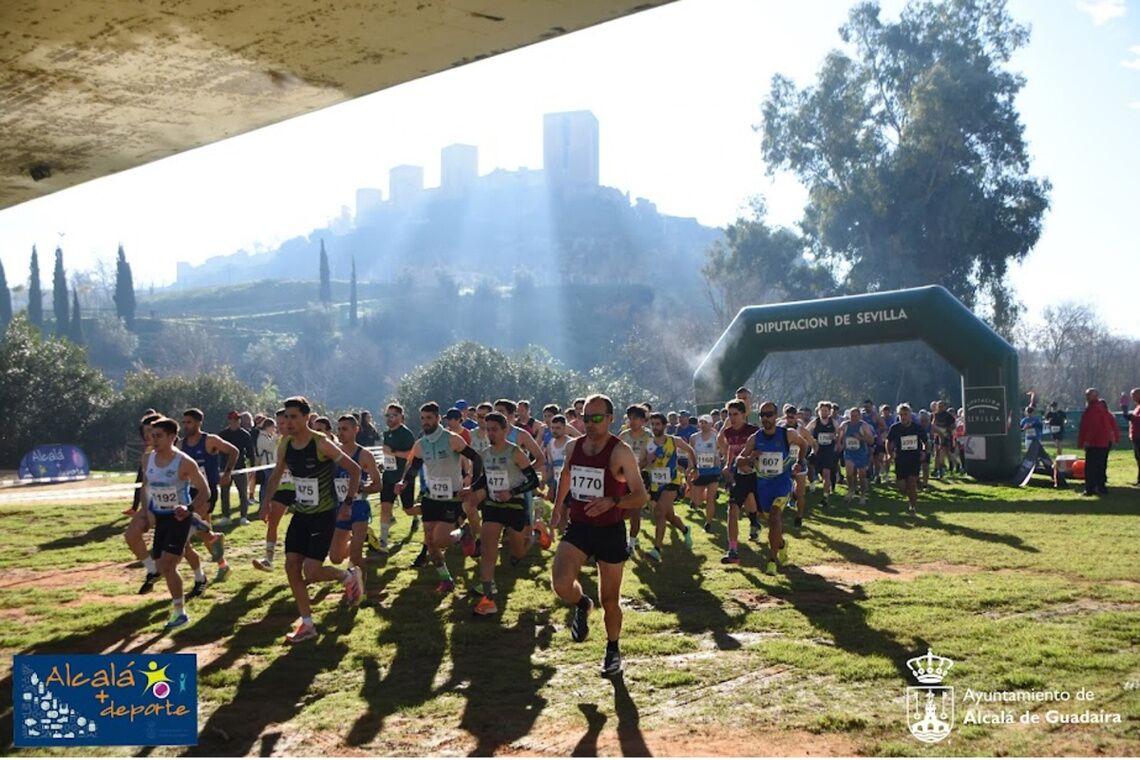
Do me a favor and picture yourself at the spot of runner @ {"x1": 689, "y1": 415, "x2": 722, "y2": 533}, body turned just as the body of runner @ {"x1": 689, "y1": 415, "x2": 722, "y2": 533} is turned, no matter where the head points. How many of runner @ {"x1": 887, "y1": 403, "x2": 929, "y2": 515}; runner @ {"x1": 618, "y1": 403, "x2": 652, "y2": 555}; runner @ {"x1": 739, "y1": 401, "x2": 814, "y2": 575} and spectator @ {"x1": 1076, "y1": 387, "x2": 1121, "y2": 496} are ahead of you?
2

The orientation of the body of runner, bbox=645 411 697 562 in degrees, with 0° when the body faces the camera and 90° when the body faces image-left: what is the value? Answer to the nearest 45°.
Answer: approximately 45°

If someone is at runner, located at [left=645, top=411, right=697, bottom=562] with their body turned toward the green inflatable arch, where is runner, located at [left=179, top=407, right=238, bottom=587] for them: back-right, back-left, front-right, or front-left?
back-left

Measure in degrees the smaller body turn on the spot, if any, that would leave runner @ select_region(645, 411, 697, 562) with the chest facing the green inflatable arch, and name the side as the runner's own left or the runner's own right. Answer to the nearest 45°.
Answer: approximately 180°

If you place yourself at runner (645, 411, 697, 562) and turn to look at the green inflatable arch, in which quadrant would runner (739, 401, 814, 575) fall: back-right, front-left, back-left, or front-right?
back-right

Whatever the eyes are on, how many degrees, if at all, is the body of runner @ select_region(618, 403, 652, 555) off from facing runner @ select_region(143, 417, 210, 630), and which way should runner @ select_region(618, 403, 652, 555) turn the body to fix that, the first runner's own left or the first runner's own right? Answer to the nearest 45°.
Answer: approximately 45° to the first runner's own right

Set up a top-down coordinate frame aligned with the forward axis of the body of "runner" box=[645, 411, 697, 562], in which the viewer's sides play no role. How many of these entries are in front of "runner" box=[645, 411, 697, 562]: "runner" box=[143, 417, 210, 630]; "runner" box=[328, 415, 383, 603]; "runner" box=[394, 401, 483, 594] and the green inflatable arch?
3
